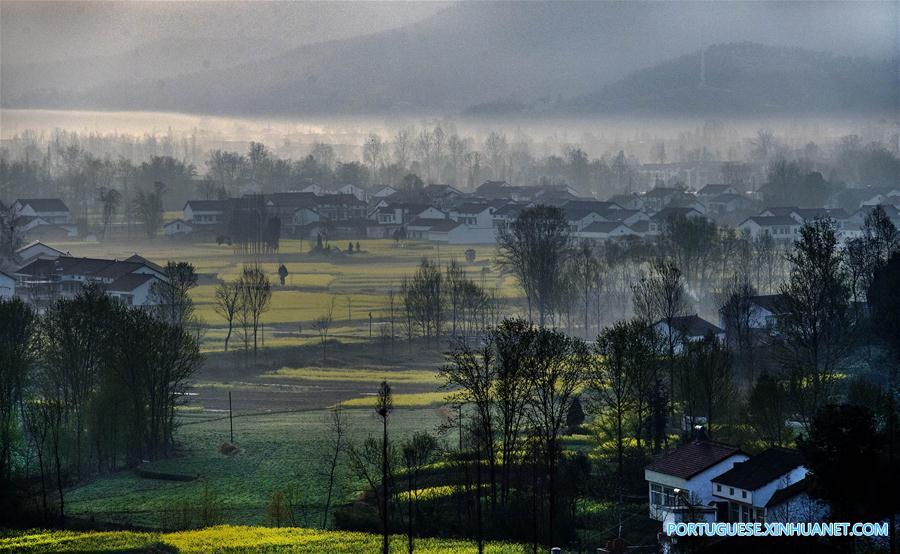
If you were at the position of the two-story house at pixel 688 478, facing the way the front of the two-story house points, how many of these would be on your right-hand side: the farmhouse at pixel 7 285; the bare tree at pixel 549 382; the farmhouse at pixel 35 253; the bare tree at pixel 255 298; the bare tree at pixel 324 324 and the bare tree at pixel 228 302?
6

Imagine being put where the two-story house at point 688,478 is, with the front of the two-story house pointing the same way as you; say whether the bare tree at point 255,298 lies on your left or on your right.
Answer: on your right

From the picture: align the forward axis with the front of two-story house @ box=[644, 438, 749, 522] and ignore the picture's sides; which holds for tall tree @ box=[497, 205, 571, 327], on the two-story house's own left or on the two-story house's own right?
on the two-story house's own right

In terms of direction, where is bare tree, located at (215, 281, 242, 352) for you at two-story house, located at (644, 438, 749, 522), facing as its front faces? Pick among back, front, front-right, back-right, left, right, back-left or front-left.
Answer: right

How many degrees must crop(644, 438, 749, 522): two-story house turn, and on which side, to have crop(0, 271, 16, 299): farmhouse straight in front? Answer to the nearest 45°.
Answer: approximately 90° to its right

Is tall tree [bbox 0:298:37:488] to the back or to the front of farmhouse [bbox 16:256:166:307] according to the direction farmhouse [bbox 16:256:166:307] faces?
to the front

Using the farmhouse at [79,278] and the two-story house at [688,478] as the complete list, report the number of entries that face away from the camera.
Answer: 0

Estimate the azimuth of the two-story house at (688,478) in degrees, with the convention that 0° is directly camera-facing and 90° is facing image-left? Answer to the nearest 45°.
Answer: approximately 45°

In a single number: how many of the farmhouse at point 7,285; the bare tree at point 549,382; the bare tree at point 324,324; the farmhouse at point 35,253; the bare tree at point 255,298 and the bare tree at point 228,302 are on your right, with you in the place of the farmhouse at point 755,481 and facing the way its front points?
6

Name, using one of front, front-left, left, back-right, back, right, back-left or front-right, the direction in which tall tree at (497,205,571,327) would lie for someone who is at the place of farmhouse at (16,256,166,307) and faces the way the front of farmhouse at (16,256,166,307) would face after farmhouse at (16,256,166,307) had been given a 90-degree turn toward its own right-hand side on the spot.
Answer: back-right

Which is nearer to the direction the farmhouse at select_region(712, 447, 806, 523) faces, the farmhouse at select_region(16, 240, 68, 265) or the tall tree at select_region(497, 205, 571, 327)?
the farmhouse
